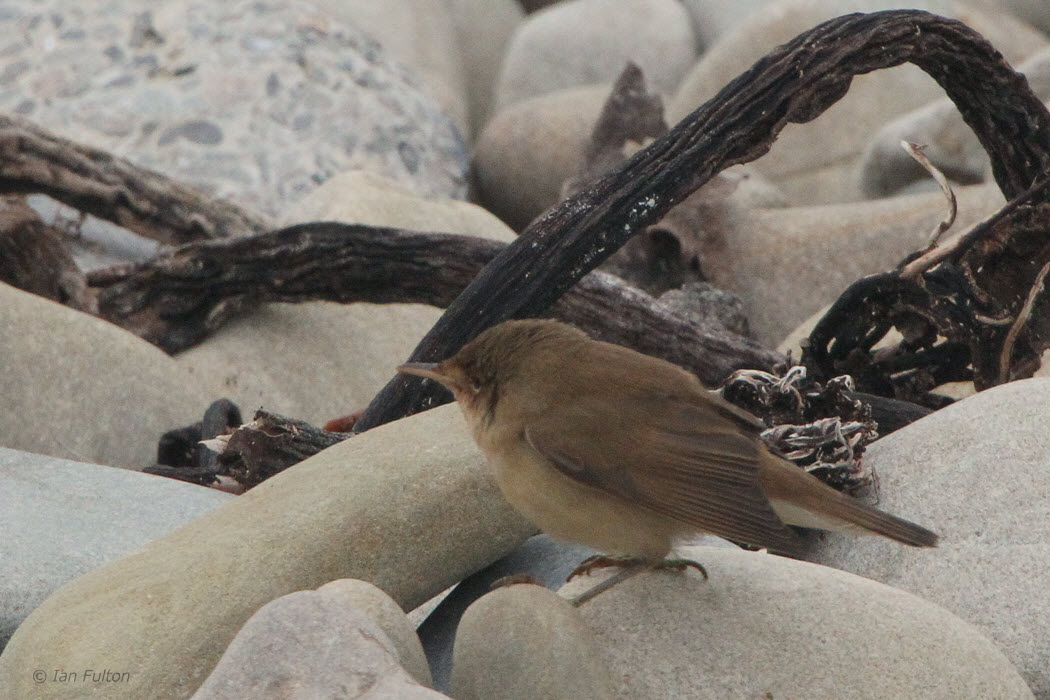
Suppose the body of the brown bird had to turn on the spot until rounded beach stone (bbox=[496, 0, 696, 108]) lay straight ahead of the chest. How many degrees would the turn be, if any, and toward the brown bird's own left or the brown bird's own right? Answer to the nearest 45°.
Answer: approximately 90° to the brown bird's own right

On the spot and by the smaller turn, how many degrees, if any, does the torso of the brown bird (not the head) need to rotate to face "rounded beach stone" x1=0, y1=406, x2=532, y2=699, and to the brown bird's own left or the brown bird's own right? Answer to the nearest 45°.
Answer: approximately 45° to the brown bird's own left

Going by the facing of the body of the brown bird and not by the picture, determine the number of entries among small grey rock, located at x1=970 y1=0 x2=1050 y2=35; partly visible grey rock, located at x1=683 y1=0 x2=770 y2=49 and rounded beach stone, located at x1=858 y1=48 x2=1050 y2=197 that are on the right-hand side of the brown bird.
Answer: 3

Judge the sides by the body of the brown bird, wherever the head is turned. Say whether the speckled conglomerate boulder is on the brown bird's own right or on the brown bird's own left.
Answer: on the brown bird's own right

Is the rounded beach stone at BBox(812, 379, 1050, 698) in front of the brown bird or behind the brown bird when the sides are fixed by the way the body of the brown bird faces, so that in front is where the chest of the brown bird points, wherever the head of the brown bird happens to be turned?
behind

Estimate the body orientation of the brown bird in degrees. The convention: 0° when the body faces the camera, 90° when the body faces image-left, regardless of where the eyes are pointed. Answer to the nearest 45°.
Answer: approximately 90°

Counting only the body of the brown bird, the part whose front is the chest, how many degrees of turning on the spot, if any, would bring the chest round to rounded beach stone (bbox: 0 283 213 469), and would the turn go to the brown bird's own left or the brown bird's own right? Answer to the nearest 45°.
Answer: approximately 45° to the brown bird's own right

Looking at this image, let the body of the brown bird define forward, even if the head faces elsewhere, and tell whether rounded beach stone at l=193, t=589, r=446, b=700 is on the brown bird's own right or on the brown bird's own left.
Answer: on the brown bird's own left

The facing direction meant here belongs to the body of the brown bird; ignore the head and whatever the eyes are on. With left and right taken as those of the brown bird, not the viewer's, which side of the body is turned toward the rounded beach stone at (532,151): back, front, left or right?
right

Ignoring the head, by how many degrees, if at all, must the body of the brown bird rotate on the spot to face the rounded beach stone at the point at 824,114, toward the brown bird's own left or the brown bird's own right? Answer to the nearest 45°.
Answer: approximately 90° to the brown bird's own right
